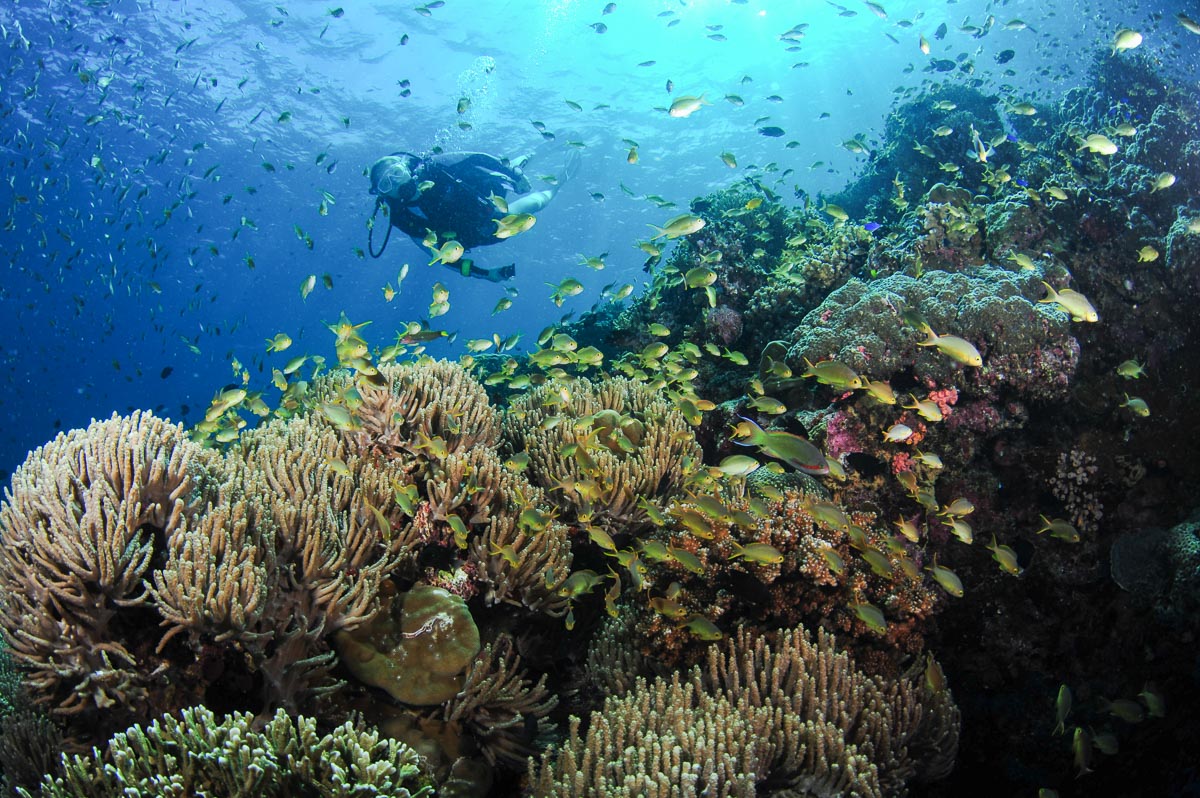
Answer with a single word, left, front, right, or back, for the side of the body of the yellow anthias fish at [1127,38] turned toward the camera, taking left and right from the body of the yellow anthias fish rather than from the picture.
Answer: right

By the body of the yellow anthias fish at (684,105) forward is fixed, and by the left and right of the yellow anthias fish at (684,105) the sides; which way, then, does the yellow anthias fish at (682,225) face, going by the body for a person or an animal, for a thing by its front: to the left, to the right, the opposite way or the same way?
the opposite way

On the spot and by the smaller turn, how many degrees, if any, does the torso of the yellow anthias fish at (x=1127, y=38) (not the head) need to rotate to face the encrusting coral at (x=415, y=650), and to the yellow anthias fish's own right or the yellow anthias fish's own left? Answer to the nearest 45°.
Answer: approximately 90° to the yellow anthias fish's own right
